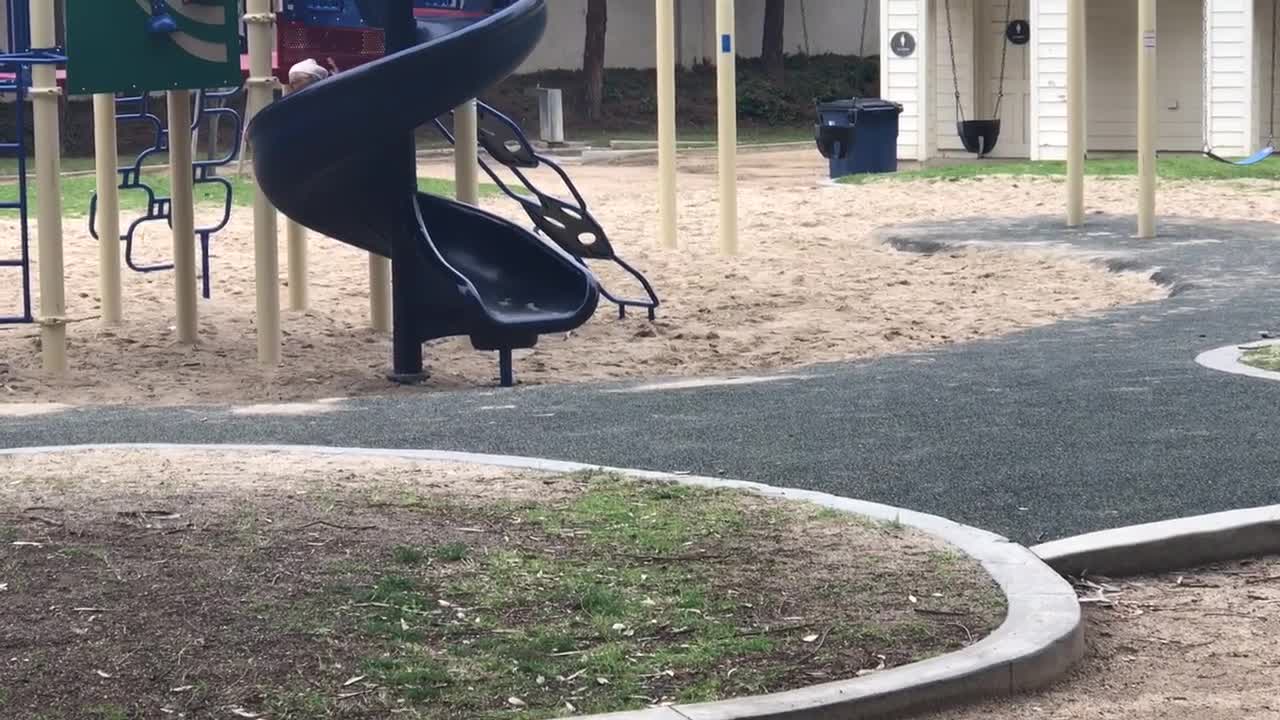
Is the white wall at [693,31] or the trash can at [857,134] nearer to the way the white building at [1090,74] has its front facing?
the trash can

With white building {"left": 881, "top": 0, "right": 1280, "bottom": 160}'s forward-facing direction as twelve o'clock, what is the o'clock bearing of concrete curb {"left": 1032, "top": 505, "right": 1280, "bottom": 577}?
The concrete curb is roughly at 12 o'clock from the white building.

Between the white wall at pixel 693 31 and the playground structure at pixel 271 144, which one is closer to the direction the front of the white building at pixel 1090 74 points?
the playground structure

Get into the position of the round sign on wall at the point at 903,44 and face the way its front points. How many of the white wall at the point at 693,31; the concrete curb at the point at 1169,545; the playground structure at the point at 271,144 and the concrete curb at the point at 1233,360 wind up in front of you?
3

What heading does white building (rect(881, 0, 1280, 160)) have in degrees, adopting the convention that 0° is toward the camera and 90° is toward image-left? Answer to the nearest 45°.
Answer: approximately 0°

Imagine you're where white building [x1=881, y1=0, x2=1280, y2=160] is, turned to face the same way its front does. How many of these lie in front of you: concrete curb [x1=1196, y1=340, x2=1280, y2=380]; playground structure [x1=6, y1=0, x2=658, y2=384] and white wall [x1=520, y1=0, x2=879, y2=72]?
2

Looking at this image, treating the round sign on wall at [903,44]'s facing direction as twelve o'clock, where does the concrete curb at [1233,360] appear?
The concrete curb is roughly at 12 o'clock from the round sign on wall.

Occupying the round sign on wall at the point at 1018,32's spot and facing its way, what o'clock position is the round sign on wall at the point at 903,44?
the round sign on wall at the point at 903,44 is roughly at 2 o'clock from the round sign on wall at the point at 1018,32.
